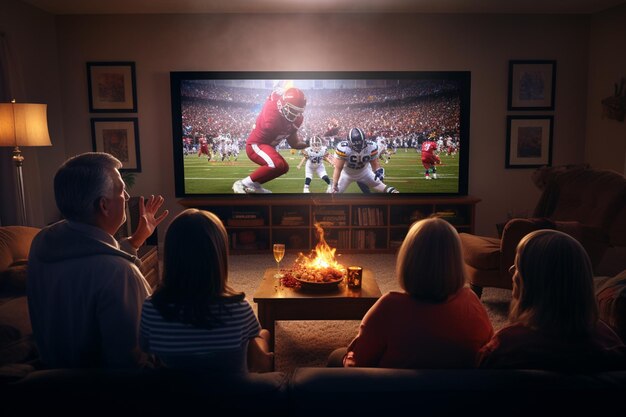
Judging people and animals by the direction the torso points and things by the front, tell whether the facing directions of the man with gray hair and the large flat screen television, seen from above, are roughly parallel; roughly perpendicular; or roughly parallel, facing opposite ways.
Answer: roughly parallel, facing opposite ways

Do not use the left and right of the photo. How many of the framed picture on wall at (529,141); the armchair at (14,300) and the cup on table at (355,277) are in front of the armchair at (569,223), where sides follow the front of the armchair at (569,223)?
2

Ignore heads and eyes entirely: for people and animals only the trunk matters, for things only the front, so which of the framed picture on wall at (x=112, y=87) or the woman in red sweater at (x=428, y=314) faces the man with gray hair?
the framed picture on wall

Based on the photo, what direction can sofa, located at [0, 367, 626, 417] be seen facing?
away from the camera

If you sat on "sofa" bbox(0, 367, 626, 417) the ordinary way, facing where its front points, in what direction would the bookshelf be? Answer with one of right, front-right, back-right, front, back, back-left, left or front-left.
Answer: front

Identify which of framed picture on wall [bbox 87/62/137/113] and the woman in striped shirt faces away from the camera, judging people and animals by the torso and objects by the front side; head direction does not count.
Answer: the woman in striped shirt

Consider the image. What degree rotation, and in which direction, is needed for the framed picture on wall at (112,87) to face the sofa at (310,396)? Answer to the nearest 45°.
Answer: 0° — it already faces it

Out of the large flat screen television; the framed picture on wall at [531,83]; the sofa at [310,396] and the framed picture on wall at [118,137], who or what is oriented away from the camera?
the sofa

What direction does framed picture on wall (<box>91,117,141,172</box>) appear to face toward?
toward the camera

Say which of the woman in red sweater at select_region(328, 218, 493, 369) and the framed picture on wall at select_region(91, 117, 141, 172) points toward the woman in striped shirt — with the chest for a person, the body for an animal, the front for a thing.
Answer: the framed picture on wall

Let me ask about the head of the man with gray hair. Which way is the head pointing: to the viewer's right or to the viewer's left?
to the viewer's right

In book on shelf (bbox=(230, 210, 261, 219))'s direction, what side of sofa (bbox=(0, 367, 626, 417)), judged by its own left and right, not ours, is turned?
front

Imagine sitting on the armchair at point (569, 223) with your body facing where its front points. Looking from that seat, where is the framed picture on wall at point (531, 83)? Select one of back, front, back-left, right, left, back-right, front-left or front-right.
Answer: back-right

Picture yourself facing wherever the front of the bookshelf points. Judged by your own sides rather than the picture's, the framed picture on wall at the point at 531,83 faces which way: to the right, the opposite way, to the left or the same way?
the same way

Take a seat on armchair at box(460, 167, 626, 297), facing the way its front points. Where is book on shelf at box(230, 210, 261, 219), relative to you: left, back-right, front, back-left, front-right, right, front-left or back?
front-right

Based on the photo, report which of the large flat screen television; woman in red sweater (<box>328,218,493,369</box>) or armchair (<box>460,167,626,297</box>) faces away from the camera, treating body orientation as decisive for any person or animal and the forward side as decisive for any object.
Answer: the woman in red sweater

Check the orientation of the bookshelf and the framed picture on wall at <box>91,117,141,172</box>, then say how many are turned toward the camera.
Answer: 2

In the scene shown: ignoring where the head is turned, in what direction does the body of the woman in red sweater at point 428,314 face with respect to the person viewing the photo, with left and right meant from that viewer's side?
facing away from the viewer

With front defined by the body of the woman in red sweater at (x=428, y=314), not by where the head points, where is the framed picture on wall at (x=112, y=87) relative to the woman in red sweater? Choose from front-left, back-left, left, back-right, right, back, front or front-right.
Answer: front-left

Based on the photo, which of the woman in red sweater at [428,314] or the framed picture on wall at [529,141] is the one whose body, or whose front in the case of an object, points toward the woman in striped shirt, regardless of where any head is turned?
the framed picture on wall

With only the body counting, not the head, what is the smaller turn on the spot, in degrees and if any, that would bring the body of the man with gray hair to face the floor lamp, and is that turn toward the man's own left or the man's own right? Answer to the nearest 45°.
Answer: approximately 45° to the man's own left
